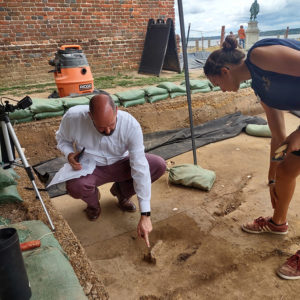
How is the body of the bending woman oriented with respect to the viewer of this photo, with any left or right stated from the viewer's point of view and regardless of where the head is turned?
facing to the left of the viewer

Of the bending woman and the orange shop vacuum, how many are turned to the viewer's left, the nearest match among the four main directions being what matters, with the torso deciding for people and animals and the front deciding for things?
1

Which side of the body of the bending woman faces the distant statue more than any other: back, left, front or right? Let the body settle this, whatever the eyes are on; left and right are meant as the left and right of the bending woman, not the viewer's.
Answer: right

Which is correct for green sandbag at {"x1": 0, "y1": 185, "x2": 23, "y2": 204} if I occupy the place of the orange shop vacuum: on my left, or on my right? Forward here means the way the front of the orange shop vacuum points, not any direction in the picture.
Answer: on my right

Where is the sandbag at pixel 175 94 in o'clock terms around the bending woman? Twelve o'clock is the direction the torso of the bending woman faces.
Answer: The sandbag is roughly at 2 o'clock from the bending woman.

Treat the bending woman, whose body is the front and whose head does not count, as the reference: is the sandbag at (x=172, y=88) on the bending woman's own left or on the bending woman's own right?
on the bending woman's own right

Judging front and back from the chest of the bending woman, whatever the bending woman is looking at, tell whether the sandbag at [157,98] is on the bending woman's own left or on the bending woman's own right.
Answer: on the bending woman's own right

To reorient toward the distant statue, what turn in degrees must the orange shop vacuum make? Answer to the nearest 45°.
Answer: approximately 90° to its left

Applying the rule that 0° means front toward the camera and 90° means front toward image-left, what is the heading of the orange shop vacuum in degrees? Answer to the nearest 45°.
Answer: approximately 315°
